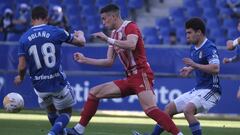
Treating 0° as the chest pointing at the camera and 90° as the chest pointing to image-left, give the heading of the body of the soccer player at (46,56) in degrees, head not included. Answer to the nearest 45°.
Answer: approximately 180°

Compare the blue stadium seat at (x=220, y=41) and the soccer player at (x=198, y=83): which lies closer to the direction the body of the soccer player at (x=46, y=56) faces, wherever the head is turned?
the blue stadium seat

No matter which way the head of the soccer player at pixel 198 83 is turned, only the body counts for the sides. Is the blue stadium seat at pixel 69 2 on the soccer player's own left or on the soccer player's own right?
on the soccer player's own right

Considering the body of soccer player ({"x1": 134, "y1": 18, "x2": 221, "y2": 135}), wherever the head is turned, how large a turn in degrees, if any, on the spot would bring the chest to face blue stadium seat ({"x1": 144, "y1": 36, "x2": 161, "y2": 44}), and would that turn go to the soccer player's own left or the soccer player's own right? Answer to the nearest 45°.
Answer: approximately 135° to the soccer player's own right

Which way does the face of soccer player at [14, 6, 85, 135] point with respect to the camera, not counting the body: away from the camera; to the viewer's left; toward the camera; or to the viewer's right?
away from the camera

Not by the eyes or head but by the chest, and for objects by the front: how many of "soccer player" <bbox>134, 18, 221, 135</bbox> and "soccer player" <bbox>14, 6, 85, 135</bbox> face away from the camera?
1

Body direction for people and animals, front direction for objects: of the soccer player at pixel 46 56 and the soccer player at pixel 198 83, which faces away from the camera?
the soccer player at pixel 46 56

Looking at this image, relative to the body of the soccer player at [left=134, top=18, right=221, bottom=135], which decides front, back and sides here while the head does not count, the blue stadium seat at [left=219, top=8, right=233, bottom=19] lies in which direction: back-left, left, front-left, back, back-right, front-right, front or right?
back-right

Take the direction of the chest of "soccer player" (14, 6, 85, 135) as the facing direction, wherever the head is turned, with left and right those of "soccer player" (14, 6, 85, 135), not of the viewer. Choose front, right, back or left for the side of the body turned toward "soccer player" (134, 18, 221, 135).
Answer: right

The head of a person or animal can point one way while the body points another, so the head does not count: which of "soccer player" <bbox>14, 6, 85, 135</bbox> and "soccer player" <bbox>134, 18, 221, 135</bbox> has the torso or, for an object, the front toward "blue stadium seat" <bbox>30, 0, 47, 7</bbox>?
"soccer player" <bbox>14, 6, 85, 135</bbox>

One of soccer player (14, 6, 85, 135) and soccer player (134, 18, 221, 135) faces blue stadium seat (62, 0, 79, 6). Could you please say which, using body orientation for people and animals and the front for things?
soccer player (14, 6, 85, 135)

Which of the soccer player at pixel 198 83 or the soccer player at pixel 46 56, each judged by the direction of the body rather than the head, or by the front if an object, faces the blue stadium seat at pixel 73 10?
the soccer player at pixel 46 56
